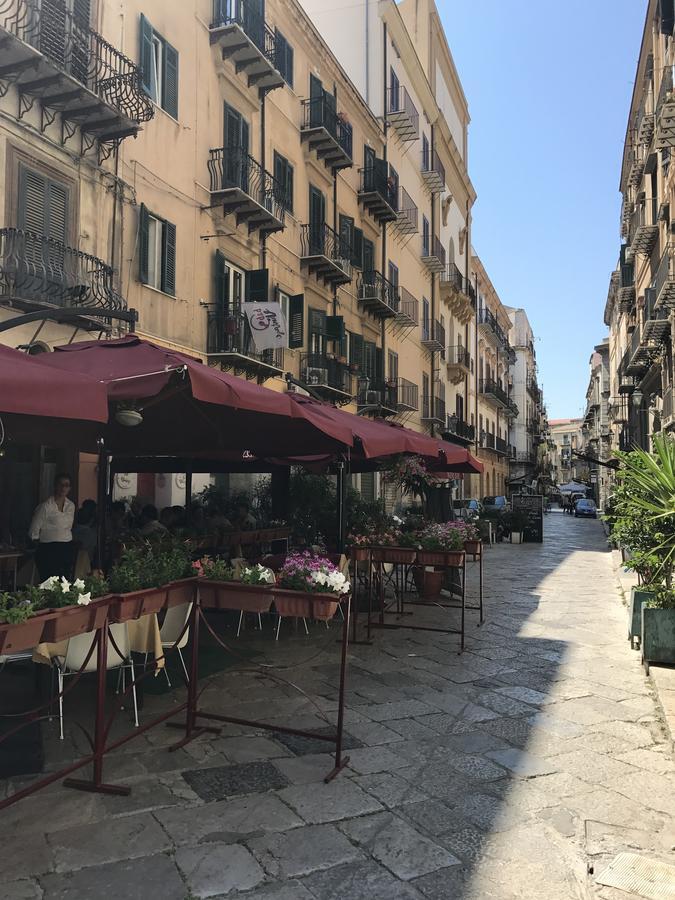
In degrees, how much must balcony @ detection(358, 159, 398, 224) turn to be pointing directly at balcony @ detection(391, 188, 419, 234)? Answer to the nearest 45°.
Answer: approximately 90° to its left

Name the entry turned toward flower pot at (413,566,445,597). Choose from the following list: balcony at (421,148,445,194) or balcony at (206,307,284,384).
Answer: balcony at (206,307,284,384)

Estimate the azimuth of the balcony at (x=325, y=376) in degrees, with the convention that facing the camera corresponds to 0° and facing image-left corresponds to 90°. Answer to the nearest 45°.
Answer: approximately 315°

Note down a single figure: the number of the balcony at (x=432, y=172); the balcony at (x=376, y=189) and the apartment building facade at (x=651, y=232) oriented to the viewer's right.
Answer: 2

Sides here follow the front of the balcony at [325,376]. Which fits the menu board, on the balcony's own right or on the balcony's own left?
on the balcony's own left

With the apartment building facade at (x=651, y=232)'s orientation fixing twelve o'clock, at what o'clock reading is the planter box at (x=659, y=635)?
The planter box is roughly at 9 o'clock from the apartment building facade.

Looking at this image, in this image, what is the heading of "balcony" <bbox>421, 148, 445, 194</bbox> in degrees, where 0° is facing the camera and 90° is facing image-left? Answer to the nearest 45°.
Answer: approximately 270°

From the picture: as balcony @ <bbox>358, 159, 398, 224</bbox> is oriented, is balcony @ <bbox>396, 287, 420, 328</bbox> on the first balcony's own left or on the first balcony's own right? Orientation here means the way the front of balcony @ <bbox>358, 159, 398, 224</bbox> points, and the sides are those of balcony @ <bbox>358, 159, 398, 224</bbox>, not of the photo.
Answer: on the first balcony's own left

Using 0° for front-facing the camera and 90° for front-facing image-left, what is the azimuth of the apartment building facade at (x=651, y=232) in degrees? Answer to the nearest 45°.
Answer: approximately 90°

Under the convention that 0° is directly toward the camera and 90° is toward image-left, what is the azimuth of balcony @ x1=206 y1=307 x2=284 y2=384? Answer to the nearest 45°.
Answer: approximately 315°
